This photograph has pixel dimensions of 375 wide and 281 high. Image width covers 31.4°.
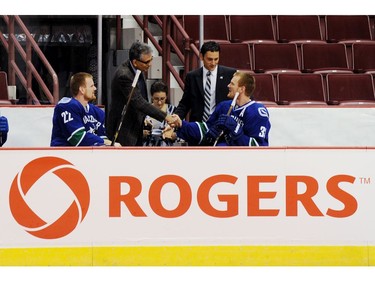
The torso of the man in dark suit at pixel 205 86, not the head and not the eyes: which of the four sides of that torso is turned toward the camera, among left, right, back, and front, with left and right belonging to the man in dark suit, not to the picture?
front

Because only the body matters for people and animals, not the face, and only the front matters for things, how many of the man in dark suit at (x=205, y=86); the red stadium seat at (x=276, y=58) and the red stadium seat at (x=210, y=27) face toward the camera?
3

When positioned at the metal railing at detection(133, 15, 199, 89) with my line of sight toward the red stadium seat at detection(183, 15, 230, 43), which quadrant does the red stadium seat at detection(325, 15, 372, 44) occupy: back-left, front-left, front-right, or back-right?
front-right

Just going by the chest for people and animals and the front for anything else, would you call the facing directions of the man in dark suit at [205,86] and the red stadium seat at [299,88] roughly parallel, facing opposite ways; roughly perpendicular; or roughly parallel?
roughly parallel

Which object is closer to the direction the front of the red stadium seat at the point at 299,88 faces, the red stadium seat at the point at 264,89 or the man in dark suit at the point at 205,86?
the man in dark suit

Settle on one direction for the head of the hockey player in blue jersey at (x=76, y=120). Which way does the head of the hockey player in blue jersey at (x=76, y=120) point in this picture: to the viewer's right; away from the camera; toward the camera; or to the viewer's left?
to the viewer's right

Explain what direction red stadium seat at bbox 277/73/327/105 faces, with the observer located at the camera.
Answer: facing the viewer

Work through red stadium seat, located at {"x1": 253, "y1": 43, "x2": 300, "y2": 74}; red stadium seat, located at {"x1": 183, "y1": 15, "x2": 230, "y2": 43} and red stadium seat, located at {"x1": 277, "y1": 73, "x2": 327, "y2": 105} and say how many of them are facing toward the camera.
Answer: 3

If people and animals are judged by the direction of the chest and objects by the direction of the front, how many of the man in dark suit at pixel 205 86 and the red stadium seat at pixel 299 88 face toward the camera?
2

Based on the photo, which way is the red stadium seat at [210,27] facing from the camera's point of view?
toward the camera

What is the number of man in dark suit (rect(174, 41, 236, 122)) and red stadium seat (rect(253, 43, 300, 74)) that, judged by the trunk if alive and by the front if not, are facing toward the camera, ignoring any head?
2

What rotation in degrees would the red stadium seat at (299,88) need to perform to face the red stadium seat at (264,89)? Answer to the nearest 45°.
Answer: approximately 45° to its right

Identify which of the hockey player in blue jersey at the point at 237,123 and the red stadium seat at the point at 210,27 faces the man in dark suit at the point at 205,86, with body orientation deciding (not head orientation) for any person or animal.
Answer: the red stadium seat

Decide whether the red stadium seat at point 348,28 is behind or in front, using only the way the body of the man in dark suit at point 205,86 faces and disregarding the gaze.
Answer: behind
